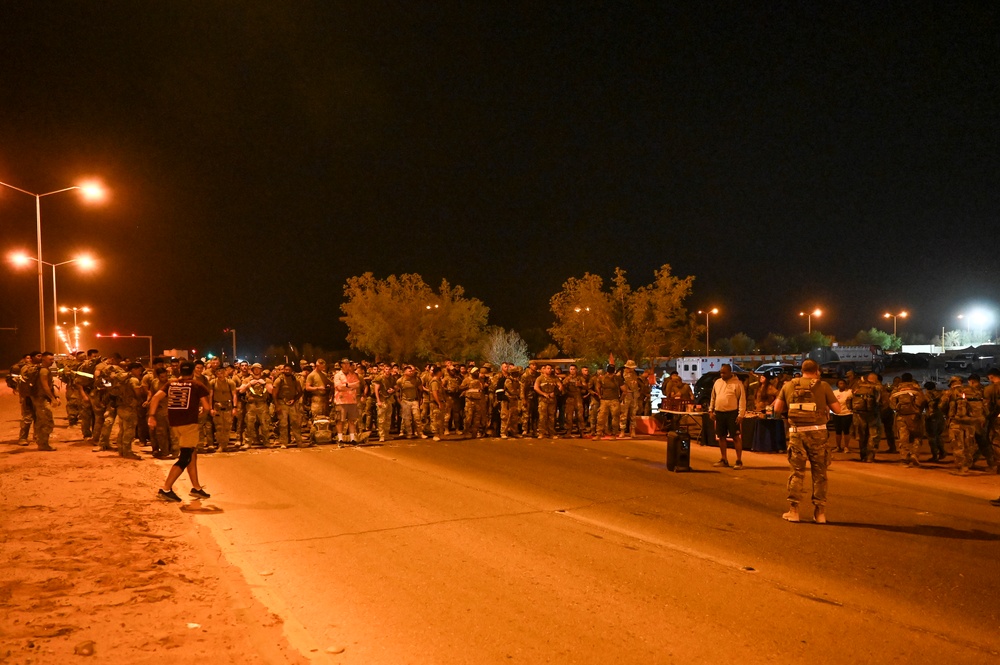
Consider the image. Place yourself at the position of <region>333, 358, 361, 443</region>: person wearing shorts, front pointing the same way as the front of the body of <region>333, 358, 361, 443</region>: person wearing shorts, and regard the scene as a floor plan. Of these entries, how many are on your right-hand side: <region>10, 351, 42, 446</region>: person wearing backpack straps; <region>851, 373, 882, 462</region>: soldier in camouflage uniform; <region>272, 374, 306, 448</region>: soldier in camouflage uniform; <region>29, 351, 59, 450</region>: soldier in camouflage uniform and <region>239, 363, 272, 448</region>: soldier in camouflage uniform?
4

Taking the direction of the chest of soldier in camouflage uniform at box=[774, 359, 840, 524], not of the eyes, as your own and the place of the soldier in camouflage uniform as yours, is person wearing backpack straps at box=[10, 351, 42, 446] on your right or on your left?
on your left

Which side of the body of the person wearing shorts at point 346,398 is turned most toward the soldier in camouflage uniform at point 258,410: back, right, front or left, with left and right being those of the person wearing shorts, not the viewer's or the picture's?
right

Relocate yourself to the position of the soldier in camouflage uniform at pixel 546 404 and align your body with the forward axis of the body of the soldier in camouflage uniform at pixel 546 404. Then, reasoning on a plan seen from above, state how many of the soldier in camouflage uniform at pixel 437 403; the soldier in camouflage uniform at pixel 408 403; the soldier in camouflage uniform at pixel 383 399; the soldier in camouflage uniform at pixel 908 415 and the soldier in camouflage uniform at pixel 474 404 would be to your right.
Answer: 4

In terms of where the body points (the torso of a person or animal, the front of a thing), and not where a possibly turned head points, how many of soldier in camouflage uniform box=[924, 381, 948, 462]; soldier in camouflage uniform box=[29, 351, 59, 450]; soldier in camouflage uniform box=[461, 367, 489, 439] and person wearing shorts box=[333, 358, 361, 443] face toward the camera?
2

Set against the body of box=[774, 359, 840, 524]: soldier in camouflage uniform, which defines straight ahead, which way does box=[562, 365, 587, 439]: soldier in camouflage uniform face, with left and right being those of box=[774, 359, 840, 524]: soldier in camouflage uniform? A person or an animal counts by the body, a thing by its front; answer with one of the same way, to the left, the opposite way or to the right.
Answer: the opposite way

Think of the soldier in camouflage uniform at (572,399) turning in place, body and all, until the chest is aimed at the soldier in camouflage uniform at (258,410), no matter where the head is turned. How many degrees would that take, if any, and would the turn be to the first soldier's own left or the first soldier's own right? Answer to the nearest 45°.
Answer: approximately 45° to the first soldier's own right

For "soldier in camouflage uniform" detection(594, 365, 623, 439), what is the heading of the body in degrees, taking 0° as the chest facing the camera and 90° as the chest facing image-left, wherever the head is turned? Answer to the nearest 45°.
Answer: approximately 0°

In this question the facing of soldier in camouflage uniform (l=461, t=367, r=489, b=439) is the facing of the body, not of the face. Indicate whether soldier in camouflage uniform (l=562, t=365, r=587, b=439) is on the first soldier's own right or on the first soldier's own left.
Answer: on the first soldier's own left

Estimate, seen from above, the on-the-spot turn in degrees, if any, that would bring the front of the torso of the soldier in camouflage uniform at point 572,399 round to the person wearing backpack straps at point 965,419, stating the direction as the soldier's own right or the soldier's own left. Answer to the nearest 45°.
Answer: approximately 45° to the soldier's own left

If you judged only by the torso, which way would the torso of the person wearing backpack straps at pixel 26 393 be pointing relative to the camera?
to the viewer's right
